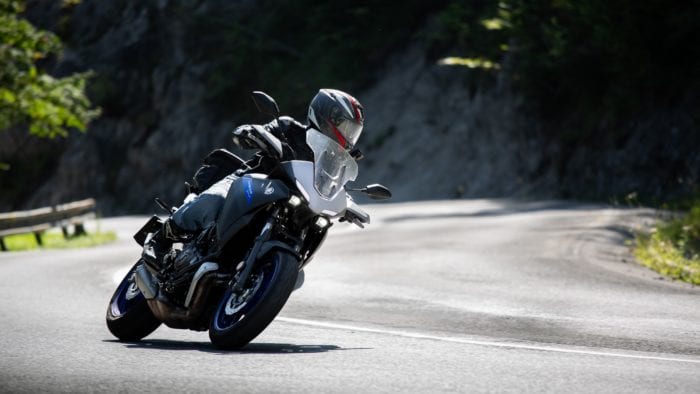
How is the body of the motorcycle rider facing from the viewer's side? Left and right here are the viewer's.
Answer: facing the viewer and to the right of the viewer

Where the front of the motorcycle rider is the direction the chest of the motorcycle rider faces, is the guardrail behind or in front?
behind
